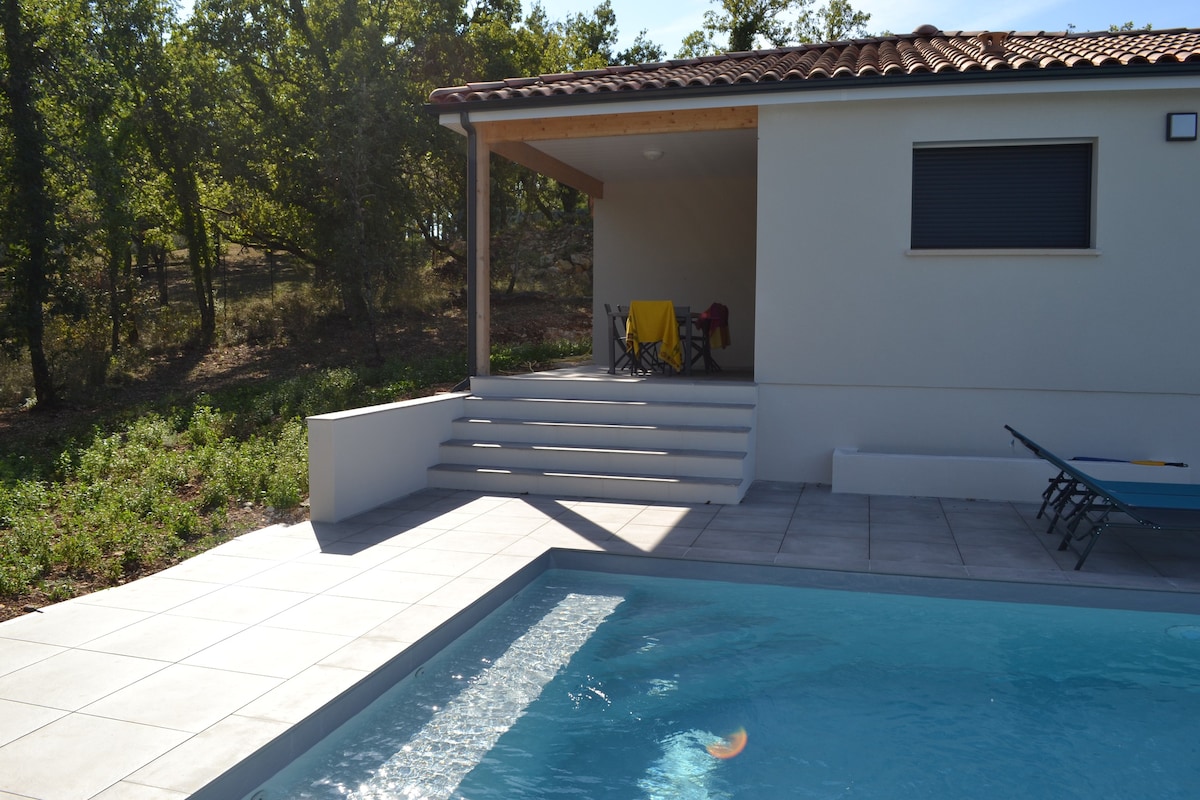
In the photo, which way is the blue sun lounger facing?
to the viewer's right

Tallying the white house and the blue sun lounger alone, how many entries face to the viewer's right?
1

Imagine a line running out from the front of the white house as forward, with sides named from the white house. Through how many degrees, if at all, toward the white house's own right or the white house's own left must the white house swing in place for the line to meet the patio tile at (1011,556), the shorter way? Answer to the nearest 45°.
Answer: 0° — it already faces it

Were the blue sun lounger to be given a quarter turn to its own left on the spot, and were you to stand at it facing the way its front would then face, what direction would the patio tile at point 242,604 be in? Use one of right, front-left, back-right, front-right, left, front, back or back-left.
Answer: back-left

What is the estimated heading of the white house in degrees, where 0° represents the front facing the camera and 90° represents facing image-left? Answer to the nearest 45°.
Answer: approximately 0°

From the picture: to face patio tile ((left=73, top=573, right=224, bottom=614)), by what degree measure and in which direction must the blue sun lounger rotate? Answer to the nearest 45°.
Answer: approximately 135° to its right

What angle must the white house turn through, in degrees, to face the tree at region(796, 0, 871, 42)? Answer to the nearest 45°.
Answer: approximately 180°

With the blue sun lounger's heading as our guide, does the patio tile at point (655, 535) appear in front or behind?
behind

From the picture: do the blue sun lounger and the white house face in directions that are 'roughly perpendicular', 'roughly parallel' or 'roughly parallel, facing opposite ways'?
roughly perpendicular

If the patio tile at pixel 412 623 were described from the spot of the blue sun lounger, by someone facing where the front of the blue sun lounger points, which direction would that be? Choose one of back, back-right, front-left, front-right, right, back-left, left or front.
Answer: back-right

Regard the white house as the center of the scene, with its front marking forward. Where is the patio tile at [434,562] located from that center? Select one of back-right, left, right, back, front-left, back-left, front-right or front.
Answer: front-right

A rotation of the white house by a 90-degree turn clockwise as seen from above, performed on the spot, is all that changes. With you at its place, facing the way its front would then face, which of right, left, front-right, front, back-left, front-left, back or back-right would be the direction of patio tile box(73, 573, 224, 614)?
front-left
